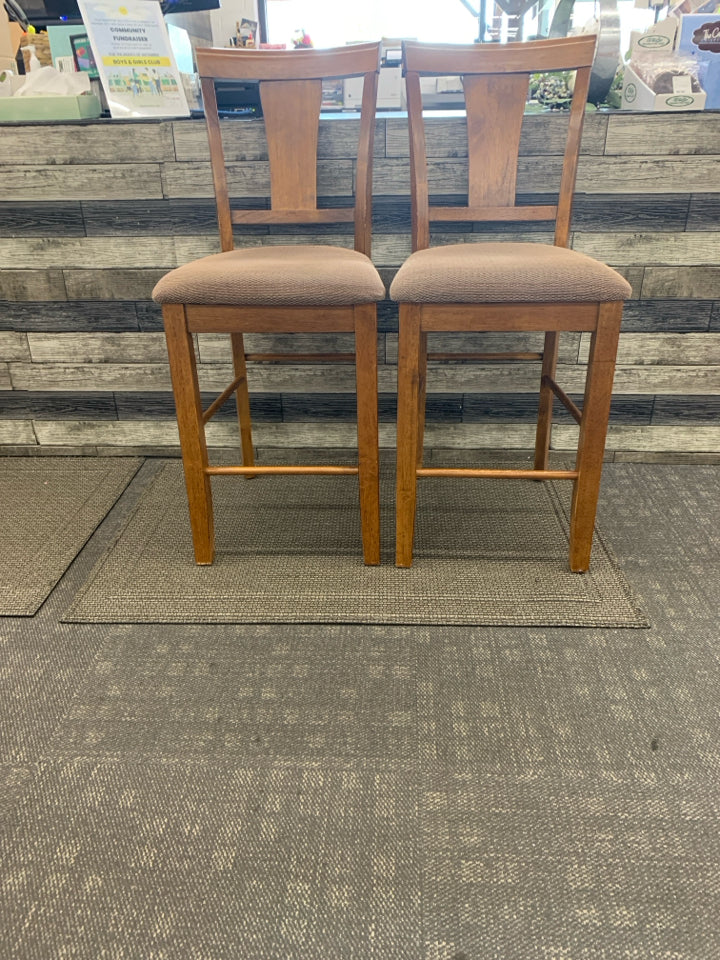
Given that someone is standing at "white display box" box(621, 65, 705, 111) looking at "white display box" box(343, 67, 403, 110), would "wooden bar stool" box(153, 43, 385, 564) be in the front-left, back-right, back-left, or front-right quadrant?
front-left

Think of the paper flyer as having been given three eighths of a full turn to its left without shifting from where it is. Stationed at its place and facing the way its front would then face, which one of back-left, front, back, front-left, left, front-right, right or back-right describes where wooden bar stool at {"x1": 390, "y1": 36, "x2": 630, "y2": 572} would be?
right

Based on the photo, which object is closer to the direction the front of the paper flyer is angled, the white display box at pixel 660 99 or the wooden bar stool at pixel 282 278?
the wooden bar stool

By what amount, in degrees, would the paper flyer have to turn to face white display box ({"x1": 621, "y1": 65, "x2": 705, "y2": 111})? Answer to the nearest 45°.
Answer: approximately 90° to its left

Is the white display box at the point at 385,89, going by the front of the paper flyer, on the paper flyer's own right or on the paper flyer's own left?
on the paper flyer's own left

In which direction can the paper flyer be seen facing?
toward the camera

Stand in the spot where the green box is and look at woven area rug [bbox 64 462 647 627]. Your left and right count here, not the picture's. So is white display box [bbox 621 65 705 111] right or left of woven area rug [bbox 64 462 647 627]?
left

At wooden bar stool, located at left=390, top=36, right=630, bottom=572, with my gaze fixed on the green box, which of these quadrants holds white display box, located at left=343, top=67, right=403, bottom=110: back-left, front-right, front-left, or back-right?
front-right

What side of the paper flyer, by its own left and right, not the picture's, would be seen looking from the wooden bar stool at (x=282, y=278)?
front
